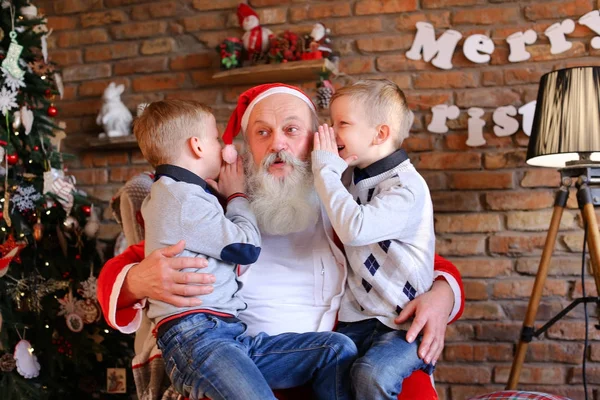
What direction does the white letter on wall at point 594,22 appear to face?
toward the camera

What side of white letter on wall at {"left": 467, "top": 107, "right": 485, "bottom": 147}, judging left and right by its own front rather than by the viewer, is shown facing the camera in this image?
front

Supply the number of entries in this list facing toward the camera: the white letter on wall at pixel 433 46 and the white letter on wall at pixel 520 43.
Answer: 2

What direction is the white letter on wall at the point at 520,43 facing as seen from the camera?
toward the camera

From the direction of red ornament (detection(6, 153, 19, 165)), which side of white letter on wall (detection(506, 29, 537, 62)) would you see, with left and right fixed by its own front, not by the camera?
right

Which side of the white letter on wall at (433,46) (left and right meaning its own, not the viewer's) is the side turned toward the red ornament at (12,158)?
right

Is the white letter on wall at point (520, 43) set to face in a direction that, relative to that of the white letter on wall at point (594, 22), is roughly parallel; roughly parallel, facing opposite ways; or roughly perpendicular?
roughly parallel

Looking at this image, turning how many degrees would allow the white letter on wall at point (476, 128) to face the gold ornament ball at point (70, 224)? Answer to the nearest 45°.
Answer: approximately 90° to its right

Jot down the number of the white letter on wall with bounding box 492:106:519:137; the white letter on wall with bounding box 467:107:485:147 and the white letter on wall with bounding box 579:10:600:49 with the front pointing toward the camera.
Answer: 3

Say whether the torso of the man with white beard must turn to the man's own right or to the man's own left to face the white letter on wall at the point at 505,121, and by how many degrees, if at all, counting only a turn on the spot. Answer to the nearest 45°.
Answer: approximately 135° to the man's own left

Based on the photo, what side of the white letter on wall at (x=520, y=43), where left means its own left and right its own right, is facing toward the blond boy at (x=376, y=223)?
front

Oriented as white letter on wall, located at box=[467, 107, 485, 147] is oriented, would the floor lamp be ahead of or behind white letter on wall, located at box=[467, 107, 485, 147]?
ahead

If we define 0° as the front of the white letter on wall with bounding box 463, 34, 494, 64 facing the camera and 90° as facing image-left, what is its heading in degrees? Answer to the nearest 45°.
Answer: approximately 0°

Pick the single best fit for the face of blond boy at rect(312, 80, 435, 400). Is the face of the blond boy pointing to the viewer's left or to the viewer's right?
to the viewer's left
